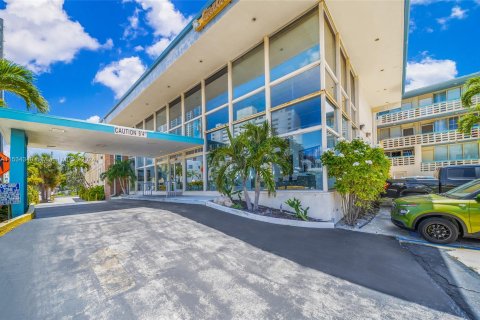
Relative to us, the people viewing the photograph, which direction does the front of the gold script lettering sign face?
facing the viewer and to the left of the viewer

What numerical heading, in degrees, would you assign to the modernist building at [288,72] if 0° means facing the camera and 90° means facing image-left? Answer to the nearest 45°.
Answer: approximately 45°

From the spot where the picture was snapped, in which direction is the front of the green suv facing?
facing to the left of the viewer

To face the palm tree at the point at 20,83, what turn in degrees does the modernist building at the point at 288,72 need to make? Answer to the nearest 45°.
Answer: approximately 45° to its right

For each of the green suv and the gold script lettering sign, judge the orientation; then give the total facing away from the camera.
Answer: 0

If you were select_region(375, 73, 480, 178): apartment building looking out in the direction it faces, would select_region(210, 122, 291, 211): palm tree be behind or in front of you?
in front

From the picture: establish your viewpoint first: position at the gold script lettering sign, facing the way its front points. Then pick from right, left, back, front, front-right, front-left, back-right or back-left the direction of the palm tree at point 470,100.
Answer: back-left

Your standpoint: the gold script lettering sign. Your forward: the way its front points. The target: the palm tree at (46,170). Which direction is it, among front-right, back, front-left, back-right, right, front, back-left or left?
right

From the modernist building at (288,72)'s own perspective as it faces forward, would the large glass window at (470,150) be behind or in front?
behind
